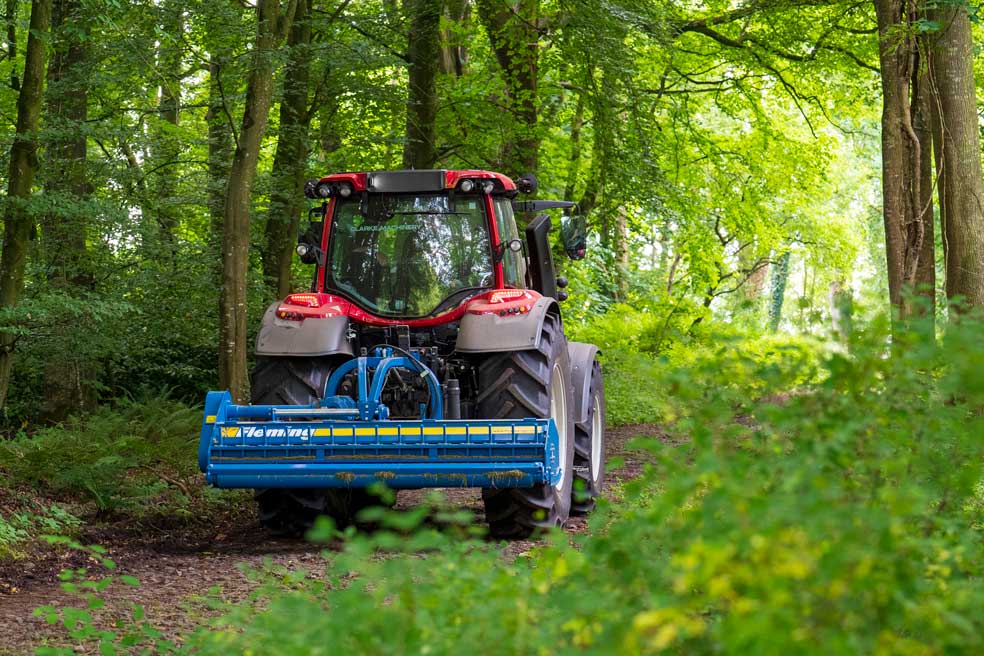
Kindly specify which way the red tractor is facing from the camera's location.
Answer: facing away from the viewer

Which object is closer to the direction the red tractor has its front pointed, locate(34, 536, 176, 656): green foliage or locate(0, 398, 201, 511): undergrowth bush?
the undergrowth bush

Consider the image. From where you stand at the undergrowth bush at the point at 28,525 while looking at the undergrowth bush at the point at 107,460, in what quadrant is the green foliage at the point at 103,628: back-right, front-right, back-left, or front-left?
back-right

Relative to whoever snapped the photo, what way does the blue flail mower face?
facing away from the viewer

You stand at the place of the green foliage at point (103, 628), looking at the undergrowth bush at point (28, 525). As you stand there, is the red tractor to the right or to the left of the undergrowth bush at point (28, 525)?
right

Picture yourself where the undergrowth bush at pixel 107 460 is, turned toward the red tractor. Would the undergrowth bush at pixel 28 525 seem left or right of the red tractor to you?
right

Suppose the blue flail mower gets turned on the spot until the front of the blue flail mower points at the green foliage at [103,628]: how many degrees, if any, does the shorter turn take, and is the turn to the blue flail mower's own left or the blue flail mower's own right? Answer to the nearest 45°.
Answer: approximately 135° to the blue flail mower's own left

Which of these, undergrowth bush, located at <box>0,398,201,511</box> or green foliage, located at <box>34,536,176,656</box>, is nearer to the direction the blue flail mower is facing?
the undergrowth bush
